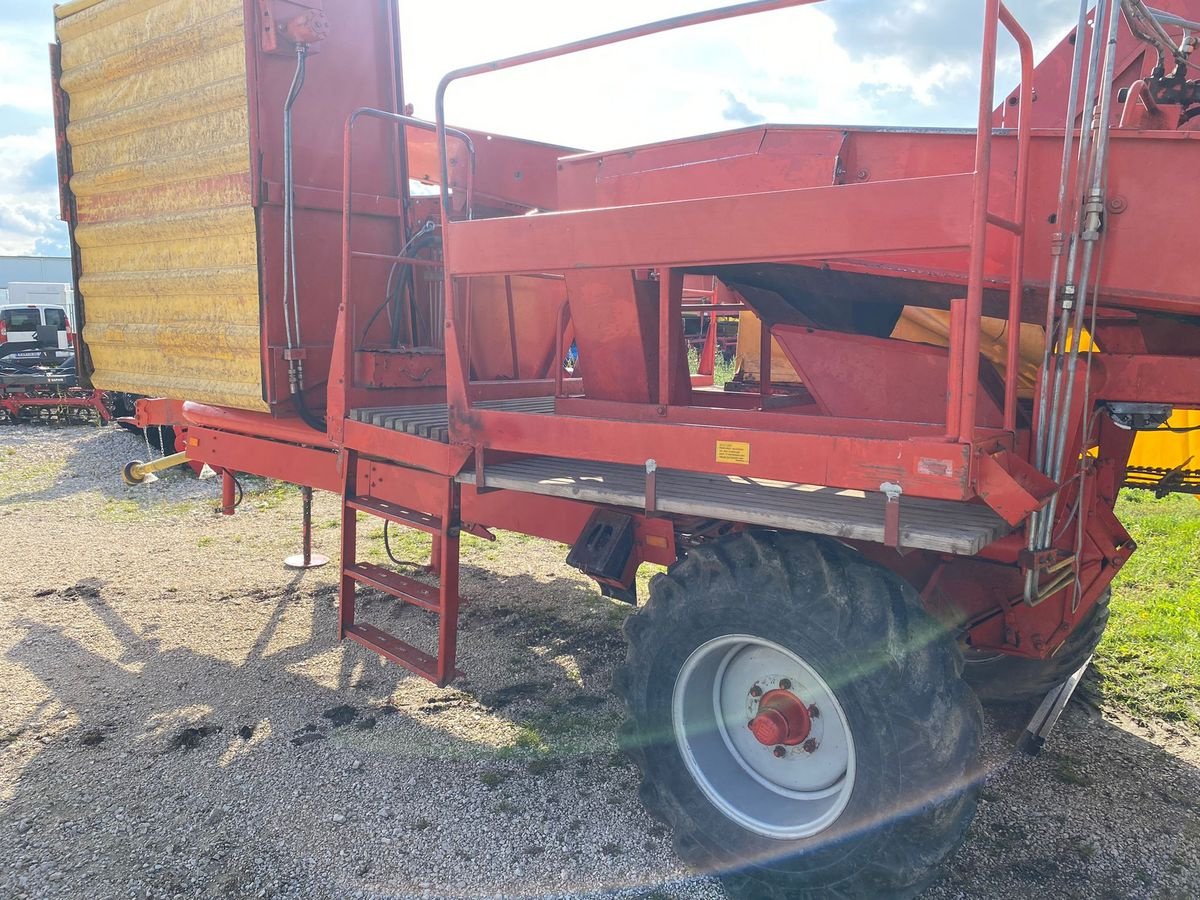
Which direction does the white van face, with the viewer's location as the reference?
facing away from the viewer
